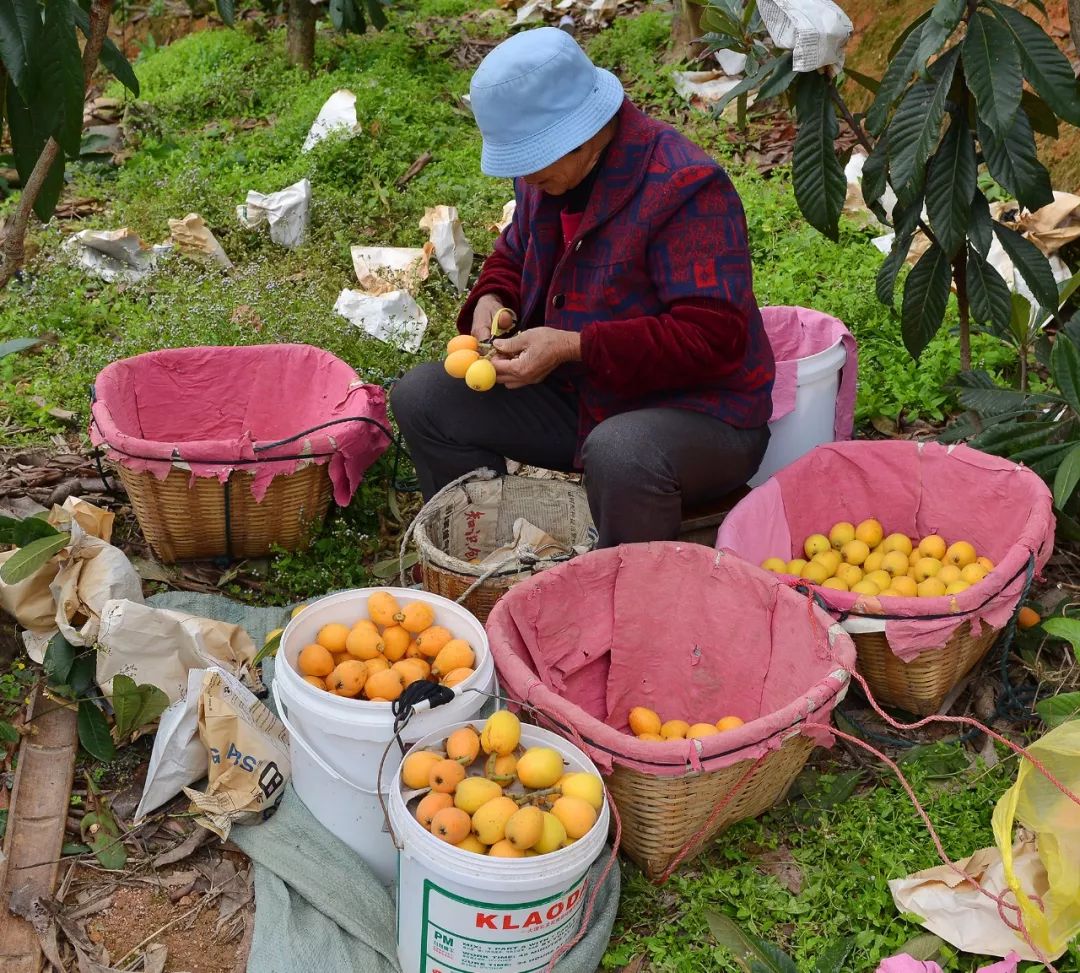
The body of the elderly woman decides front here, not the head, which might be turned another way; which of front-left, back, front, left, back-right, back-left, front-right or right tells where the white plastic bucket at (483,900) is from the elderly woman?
front-left

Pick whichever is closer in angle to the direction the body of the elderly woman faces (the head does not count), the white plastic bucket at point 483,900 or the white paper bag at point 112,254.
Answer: the white plastic bucket

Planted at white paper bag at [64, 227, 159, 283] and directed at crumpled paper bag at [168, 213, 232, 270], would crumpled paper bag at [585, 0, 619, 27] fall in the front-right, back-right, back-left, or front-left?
front-left

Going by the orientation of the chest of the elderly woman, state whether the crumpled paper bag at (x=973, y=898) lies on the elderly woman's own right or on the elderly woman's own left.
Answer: on the elderly woman's own left

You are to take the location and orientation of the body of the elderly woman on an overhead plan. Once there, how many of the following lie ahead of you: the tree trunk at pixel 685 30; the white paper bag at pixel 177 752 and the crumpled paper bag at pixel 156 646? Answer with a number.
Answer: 2

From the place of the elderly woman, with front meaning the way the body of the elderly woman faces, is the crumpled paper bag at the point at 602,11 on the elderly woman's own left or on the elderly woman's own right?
on the elderly woman's own right

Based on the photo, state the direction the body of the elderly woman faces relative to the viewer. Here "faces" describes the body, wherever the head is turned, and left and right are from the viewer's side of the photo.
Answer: facing the viewer and to the left of the viewer

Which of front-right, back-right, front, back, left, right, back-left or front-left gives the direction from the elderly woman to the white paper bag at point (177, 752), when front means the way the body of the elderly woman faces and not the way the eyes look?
front

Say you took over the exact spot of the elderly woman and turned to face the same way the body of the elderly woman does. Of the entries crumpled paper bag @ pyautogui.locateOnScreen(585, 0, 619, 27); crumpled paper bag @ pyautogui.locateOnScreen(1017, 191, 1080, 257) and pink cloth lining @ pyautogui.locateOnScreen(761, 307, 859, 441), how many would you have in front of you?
0

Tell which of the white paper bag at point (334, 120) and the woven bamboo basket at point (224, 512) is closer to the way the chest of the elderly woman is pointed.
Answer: the woven bamboo basket

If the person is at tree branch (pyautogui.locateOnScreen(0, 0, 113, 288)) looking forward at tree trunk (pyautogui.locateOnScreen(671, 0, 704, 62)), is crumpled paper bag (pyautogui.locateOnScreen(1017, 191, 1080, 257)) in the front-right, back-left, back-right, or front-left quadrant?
front-right

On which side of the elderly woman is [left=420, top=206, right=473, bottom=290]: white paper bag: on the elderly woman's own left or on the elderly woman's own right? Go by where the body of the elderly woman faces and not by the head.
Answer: on the elderly woman's own right

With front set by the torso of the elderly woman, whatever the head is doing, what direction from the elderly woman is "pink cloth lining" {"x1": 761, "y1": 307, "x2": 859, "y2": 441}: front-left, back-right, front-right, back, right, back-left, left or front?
back

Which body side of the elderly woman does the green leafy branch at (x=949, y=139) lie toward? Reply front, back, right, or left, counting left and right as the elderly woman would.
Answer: back

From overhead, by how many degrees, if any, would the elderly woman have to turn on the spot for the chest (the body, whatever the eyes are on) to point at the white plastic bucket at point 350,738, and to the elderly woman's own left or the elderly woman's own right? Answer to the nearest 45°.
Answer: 0° — they already face it

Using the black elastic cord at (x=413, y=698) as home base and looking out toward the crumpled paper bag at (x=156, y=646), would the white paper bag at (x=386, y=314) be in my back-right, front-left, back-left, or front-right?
front-right

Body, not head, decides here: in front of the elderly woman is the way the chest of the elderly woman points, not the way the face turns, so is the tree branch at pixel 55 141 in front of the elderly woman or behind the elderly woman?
in front

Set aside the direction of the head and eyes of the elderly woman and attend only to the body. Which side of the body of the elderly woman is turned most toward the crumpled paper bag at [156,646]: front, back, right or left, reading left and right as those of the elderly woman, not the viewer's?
front

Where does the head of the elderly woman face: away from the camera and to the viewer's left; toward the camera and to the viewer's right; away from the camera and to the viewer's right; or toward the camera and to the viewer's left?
toward the camera and to the viewer's left
